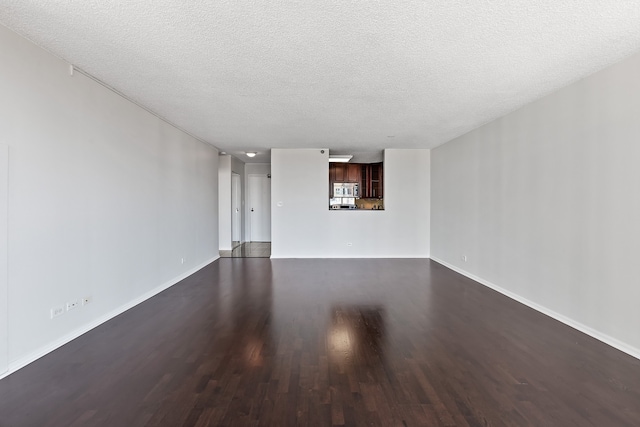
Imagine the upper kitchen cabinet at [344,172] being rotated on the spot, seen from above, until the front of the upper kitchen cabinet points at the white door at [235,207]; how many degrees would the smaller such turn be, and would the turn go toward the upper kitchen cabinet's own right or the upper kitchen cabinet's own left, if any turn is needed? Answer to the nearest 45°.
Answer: approximately 90° to the upper kitchen cabinet's own right

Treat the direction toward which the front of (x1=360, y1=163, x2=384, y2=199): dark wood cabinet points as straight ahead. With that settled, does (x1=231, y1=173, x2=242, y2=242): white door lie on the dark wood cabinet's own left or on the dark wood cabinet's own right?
on the dark wood cabinet's own right

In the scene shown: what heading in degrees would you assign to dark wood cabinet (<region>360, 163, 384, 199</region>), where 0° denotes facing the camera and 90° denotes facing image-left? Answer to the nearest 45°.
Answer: approximately 0°

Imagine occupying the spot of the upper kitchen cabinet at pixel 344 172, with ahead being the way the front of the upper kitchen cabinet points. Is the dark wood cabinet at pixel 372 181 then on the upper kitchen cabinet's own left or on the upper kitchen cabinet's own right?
on the upper kitchen cabinet's own left

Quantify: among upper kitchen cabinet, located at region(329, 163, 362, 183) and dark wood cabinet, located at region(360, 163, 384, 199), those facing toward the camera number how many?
2

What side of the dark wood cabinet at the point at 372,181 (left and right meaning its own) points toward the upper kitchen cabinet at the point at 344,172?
right
